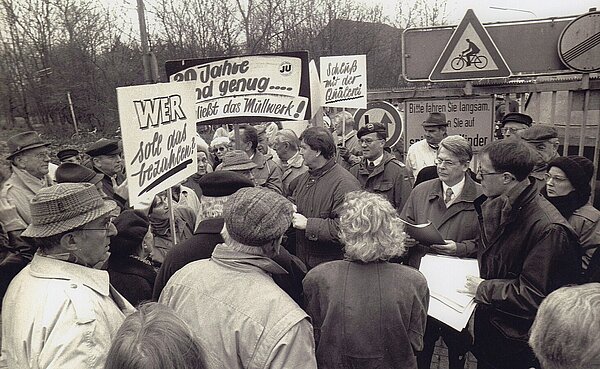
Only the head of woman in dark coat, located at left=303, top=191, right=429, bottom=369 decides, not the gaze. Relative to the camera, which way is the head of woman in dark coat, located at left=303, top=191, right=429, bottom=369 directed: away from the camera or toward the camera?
away from the camera

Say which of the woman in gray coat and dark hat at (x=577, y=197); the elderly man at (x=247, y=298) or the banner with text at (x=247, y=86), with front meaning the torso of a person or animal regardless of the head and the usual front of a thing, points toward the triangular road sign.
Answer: the elderly man

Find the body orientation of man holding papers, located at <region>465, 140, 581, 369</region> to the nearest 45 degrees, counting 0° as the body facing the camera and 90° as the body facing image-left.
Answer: approximately 90°

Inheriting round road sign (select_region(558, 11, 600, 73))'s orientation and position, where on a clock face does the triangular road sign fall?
The triangular road sign is roughly at 2 o'clock from the round road sign.

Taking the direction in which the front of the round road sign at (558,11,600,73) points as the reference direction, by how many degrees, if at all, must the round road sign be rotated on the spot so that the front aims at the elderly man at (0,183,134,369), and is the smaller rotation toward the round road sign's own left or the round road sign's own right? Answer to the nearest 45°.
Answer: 0° — it already faces them

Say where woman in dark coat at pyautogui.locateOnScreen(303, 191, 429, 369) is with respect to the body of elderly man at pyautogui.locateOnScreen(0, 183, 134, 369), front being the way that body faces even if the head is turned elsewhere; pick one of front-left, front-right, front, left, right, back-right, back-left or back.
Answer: front-right

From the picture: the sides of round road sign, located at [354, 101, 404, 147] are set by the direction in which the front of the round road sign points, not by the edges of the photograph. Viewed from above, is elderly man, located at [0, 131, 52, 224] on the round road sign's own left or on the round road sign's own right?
on the round road sign's own right

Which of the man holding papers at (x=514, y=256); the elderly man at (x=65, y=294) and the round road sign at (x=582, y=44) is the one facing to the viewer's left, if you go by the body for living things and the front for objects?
the man holding papers

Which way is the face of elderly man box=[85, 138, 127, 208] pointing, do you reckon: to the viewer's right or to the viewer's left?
to the viewer's right

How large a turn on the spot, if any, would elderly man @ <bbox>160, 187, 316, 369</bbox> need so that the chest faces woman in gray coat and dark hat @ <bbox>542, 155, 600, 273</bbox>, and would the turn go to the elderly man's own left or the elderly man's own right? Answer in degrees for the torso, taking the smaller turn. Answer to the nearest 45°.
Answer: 0° — they already face them

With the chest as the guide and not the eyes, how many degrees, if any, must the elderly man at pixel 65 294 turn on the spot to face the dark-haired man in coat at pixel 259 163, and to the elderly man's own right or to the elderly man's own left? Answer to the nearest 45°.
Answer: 0° — they already face them

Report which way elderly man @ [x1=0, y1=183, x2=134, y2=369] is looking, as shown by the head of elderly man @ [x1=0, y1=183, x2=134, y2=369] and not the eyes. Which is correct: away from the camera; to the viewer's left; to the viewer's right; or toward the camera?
to the viewer's right

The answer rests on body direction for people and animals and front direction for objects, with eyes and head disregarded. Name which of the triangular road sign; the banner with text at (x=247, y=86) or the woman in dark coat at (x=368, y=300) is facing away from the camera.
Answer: the woman in dark coat

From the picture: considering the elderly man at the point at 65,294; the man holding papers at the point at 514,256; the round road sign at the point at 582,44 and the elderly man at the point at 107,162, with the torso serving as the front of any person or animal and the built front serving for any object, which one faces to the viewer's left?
the man holding papers

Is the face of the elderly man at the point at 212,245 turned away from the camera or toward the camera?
away from the camera
